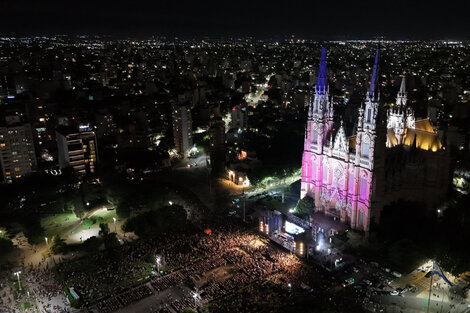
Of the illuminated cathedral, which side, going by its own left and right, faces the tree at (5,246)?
front

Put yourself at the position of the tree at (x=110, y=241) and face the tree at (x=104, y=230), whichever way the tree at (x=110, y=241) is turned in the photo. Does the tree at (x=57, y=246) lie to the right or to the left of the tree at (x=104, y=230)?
left

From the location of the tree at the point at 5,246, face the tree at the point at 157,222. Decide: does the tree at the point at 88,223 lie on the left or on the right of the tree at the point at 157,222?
left

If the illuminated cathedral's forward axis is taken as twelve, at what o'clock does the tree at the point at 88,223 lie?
The tree is roughly at 1 o'clock from the illuminated cathedral.

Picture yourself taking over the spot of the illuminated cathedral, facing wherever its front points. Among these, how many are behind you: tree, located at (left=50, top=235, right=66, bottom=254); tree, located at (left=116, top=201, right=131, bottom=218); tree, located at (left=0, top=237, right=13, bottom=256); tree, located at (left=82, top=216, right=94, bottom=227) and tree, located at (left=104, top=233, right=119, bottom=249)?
0

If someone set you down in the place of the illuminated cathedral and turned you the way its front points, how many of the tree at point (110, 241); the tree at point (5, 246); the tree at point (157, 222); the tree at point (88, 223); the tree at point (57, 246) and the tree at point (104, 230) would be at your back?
0

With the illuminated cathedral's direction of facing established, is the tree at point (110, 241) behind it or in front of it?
in front

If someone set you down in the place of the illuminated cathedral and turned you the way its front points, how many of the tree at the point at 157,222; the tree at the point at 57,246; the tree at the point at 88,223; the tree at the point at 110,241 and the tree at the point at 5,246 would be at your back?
0

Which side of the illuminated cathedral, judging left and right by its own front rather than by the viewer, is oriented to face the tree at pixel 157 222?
front

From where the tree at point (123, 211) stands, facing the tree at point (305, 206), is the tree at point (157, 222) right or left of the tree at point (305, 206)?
right

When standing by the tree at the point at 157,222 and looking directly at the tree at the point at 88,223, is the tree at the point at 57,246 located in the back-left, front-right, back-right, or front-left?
front-left

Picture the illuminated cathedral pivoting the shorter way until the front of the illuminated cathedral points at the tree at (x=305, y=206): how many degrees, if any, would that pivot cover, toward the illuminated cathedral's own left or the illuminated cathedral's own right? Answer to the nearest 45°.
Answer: approximately 45° to the illuminated cathedral's own right

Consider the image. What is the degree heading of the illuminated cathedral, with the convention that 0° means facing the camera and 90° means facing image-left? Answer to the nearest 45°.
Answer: approximately 45°

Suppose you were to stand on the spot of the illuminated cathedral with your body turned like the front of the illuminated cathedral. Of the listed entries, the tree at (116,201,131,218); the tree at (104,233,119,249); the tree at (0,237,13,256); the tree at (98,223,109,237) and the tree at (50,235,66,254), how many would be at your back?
0

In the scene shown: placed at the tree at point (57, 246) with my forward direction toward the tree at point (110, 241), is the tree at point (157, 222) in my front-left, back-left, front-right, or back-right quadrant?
front-left

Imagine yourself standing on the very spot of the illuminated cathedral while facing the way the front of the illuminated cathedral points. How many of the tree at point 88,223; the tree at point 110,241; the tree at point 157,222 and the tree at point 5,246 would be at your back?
0

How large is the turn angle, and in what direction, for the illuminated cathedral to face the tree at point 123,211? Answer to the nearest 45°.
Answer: approximately 45° to its right

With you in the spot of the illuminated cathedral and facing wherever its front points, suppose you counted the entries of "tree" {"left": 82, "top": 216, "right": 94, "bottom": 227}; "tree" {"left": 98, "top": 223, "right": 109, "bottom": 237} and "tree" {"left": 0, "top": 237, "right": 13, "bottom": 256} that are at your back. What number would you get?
0
